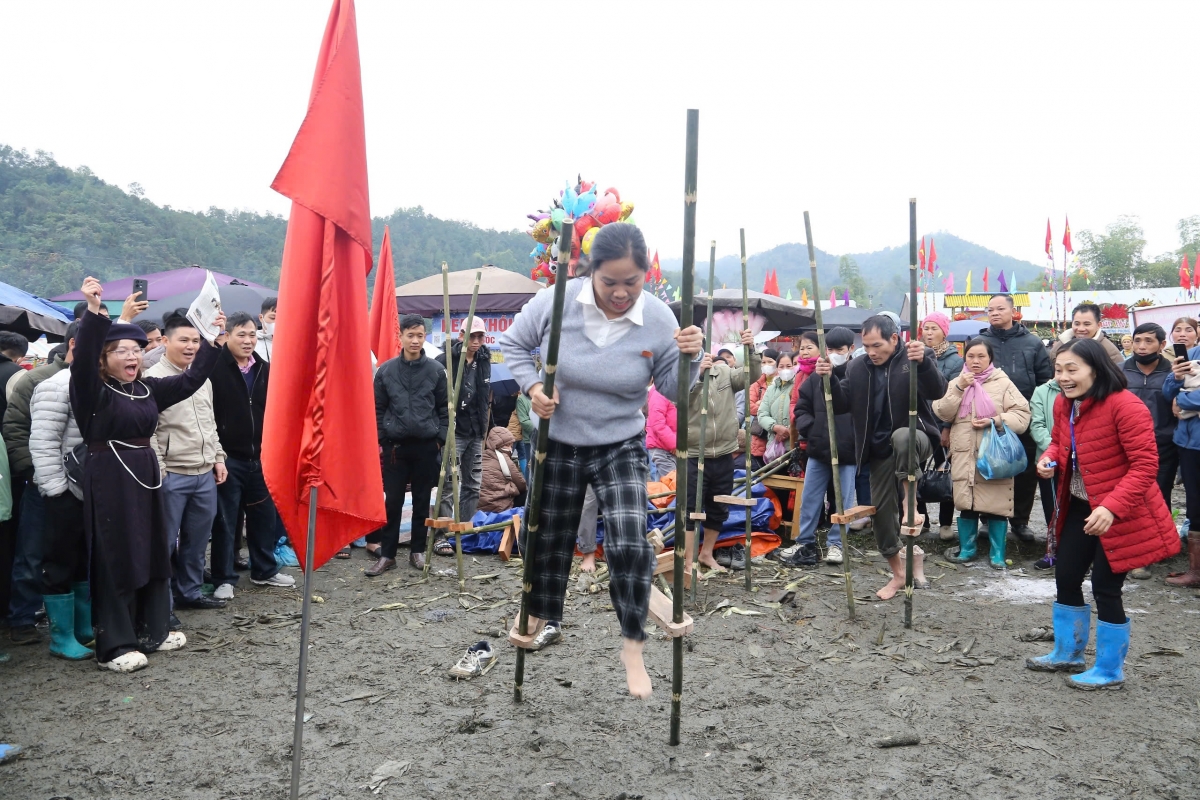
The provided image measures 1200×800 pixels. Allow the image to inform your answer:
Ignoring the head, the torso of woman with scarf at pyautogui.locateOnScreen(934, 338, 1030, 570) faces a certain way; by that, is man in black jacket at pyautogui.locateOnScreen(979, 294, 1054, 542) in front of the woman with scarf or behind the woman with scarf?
behind

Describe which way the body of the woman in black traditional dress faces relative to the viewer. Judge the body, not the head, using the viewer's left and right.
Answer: facing the viewer and to the right of the viewer

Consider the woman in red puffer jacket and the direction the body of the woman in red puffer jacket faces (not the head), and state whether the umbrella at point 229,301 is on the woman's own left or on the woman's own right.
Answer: on the woman's own right

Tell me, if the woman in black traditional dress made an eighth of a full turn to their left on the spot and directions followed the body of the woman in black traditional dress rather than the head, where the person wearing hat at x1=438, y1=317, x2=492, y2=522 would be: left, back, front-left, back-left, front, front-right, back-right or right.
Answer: front-left

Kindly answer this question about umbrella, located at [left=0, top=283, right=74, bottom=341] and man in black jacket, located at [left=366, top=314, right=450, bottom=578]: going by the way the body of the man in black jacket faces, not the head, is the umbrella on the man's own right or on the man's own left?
on the man's own right

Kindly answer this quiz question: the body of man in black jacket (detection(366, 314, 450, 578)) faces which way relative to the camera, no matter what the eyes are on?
toward the camera

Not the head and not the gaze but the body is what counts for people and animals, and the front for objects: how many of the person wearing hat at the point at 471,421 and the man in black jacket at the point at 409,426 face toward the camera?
2

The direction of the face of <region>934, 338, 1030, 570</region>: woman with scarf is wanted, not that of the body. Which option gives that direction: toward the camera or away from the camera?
toward the camera

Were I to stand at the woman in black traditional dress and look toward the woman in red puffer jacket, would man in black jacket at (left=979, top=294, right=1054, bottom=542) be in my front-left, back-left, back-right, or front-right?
front-left

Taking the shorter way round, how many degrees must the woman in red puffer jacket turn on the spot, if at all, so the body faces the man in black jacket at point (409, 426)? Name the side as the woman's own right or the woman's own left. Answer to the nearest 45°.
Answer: approximately 45° to the woman's own right

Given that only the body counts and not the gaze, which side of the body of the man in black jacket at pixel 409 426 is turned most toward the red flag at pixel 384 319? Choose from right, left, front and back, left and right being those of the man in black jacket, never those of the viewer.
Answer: back

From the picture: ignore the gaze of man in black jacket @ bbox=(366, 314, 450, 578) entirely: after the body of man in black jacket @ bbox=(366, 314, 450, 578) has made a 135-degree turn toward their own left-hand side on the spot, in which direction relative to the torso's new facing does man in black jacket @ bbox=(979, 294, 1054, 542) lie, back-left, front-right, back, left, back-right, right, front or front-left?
front-right

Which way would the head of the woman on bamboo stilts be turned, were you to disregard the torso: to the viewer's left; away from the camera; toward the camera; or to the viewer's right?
toward the camera

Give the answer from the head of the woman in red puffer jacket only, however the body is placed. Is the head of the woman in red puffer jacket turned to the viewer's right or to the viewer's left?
to the viewer's left

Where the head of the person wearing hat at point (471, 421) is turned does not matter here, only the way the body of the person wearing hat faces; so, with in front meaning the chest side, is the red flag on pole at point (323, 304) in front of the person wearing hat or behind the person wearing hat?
in front
